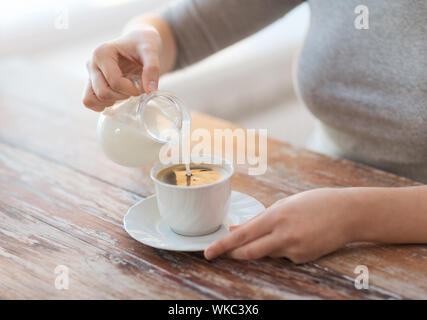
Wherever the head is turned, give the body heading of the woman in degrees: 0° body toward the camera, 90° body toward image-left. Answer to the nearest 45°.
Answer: approximately 45°
